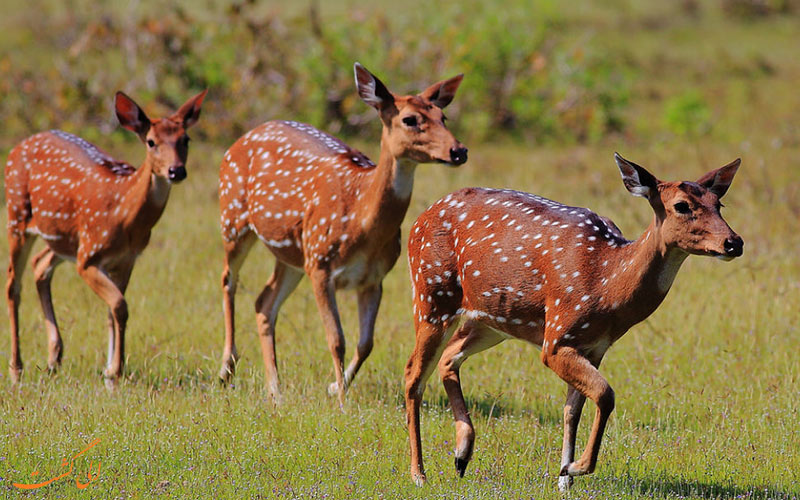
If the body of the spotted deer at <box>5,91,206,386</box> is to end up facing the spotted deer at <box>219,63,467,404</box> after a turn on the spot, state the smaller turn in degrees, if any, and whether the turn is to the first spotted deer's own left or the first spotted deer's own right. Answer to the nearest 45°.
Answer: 0° — it already faces it

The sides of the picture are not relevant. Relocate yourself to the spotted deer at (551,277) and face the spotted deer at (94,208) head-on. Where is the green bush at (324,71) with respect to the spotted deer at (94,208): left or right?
right

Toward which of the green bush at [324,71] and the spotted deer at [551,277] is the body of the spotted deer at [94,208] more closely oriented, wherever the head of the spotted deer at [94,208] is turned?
the spotted deer

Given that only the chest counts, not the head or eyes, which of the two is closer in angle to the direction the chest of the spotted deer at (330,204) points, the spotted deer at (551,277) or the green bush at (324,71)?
the spotted deer

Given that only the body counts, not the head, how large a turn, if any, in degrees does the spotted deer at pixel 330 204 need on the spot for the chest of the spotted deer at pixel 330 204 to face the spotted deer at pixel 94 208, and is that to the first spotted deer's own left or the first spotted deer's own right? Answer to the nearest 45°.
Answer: approximately 135° to the first spotted deer's own right

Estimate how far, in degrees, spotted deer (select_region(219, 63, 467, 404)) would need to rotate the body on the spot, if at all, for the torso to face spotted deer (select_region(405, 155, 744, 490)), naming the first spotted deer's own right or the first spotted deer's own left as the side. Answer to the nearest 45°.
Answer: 0° — it already faces it

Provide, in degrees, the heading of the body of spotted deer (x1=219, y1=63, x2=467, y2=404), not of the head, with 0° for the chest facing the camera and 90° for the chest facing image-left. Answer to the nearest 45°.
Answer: approximately 315°

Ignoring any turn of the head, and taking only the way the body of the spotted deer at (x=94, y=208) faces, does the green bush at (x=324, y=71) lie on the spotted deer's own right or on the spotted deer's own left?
on the spotted deer's own left

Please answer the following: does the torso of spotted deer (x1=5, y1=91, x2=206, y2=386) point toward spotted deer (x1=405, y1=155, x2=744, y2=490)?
yes

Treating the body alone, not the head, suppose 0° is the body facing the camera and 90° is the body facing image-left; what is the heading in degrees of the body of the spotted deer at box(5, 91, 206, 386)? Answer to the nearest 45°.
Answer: approximately 315°
